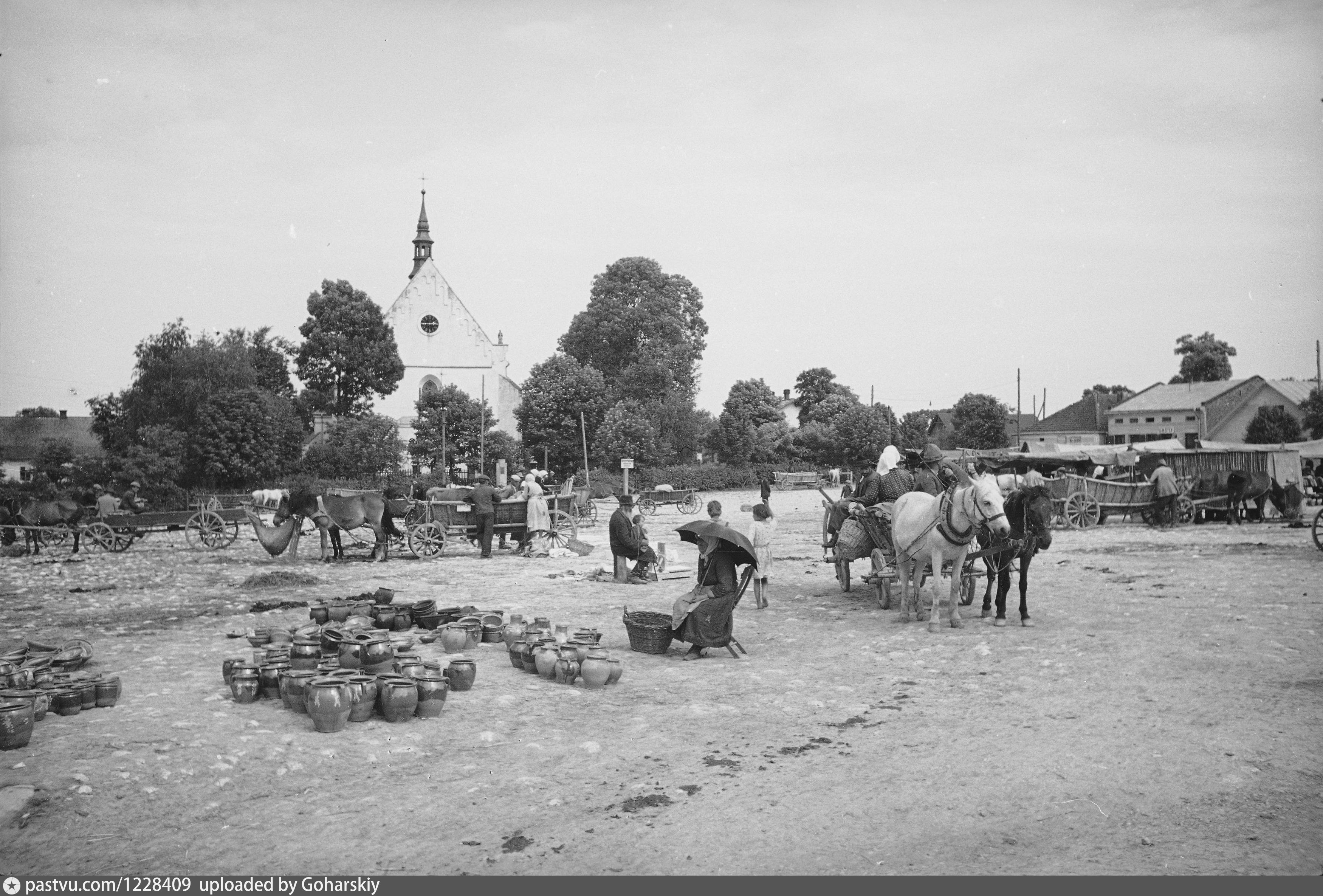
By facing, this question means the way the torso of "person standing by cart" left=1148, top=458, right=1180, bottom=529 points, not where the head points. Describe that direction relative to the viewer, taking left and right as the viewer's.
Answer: facing away from the viewer

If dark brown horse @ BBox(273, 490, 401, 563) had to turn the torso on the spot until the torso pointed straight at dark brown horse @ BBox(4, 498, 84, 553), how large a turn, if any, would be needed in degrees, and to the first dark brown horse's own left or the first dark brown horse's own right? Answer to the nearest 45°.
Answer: approximately 45° to the first dark brown horse's own right

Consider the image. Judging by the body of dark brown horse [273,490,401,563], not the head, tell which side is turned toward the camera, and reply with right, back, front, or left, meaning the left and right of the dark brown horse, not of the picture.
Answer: left

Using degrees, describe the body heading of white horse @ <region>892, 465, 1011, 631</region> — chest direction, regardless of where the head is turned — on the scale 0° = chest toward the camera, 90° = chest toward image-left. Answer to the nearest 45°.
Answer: approximately 315°

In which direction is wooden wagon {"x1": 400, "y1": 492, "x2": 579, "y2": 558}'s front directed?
to the viewer's left

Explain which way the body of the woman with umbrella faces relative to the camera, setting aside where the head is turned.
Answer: to the viewer's left

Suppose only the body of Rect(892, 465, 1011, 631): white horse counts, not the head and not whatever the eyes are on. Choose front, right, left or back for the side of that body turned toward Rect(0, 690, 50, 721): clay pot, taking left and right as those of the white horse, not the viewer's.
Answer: right

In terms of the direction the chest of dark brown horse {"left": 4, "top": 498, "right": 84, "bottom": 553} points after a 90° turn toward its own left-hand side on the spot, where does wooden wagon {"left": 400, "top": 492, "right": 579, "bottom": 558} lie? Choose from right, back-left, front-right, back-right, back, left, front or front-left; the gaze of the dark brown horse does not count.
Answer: front-left

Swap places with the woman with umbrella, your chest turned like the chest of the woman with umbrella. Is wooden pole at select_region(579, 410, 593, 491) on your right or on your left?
on your right

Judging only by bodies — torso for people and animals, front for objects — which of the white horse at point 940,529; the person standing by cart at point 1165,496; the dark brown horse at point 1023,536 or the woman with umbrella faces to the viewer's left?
the woman with umbrella

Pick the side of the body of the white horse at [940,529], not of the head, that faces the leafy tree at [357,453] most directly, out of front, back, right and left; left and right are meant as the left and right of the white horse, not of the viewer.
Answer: back
